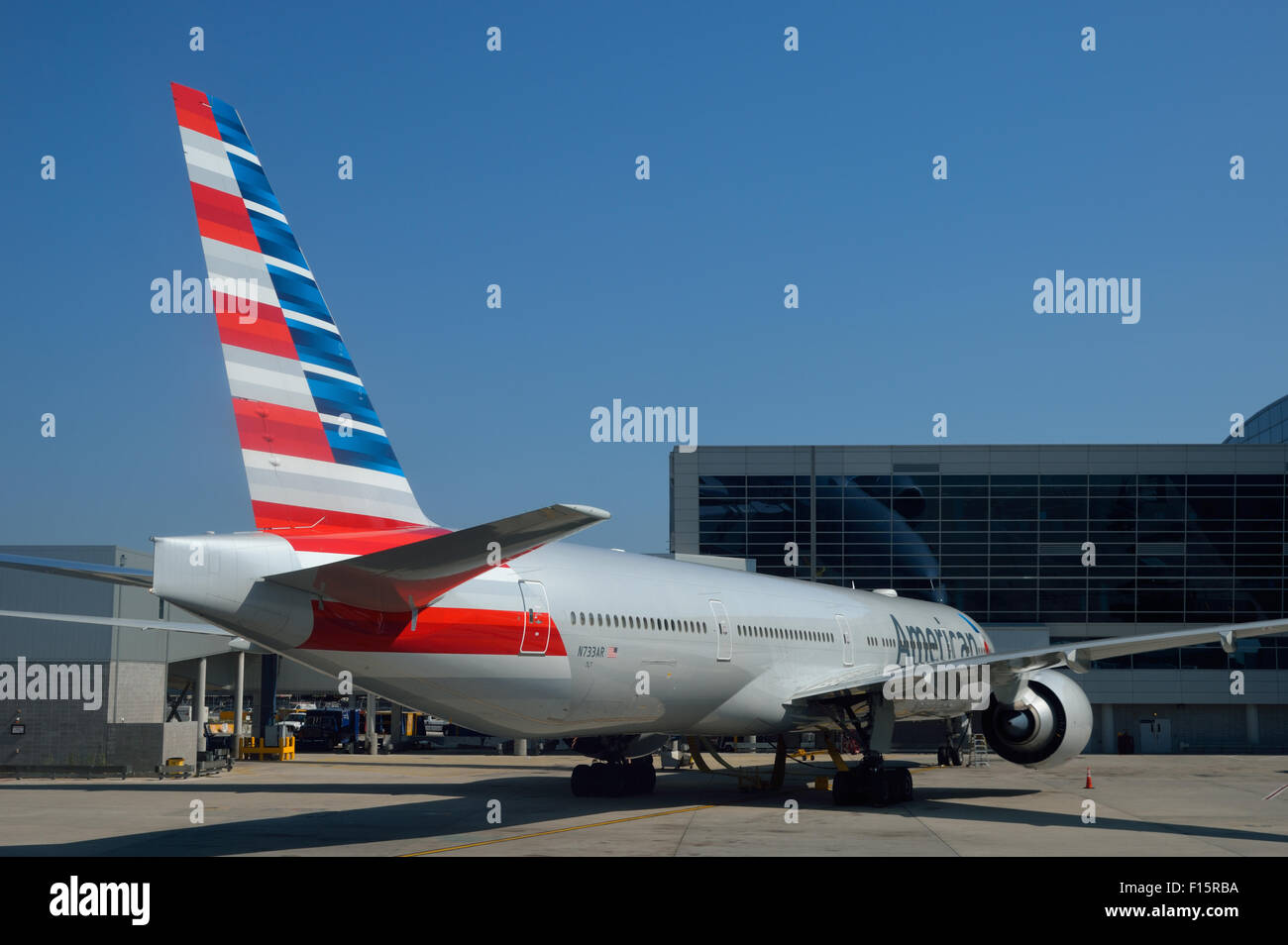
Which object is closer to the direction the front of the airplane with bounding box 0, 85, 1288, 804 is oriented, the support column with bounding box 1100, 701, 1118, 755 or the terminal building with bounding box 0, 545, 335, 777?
the support column

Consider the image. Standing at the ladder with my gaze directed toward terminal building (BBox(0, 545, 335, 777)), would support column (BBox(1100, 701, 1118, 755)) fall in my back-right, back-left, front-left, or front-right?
back-right

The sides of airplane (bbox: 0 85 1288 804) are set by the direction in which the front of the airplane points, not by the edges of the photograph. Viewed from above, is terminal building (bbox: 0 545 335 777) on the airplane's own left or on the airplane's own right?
on the airplane's own left

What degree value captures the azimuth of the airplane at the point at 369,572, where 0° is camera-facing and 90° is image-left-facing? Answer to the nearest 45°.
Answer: approximately 225°

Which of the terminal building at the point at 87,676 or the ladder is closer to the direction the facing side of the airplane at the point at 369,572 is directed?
the ladder
